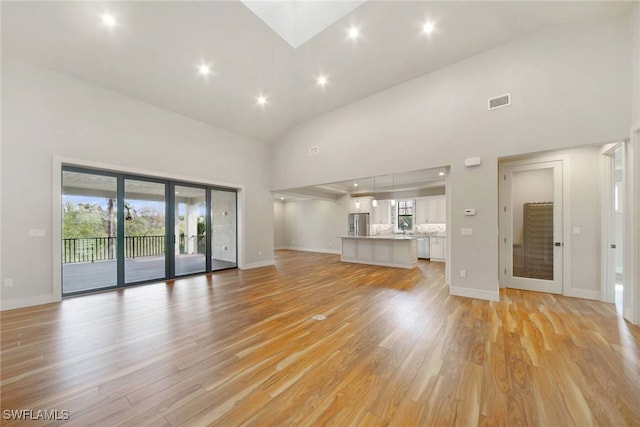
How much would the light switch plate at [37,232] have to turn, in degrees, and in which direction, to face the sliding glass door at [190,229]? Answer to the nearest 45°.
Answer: approximately 90° to its left

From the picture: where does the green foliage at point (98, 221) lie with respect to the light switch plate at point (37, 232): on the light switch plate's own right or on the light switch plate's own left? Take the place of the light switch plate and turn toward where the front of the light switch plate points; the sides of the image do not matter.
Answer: on the light switch plate's own left

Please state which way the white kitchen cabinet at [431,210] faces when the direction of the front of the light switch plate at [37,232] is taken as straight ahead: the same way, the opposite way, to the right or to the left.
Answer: to the right

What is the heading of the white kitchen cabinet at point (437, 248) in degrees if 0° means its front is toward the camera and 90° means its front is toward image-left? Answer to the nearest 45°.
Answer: approximately 0°

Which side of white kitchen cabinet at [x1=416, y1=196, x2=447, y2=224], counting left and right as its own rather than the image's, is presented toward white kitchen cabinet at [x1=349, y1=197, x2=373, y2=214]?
right

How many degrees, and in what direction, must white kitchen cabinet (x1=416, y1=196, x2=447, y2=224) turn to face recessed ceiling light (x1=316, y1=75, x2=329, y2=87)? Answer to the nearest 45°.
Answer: approximately 45° to its right

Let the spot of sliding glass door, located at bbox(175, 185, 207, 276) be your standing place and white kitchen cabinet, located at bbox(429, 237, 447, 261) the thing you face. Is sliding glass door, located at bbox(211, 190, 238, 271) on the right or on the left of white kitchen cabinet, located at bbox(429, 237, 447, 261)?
left
